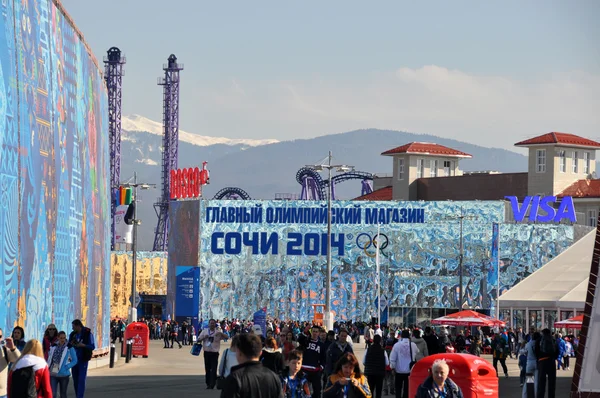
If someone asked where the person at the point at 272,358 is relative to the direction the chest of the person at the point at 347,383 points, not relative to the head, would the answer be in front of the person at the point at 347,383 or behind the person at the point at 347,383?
behind

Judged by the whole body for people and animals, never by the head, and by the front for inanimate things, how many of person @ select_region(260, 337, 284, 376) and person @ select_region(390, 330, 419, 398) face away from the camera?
2

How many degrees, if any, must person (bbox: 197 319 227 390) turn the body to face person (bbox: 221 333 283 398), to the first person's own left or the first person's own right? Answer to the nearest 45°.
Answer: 0° — they already face them

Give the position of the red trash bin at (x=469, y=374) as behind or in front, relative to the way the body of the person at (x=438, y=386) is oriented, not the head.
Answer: behind

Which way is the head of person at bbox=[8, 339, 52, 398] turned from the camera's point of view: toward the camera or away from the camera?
away from the camera
